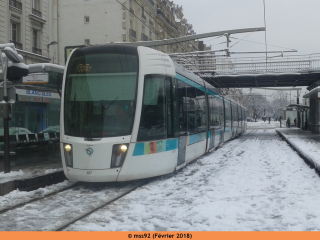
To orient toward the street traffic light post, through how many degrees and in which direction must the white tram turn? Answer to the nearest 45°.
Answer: approximately 45° to its right

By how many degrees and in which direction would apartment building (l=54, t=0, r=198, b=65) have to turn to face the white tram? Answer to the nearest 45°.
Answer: approximately 45° to its right

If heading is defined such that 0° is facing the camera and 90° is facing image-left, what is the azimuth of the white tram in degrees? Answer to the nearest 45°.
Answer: approximately 45°

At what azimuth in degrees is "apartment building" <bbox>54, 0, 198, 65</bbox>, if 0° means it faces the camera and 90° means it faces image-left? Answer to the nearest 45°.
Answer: approximately 315°

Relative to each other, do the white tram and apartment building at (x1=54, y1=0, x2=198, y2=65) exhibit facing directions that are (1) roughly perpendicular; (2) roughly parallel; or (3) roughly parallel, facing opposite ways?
roughly perpendicular
